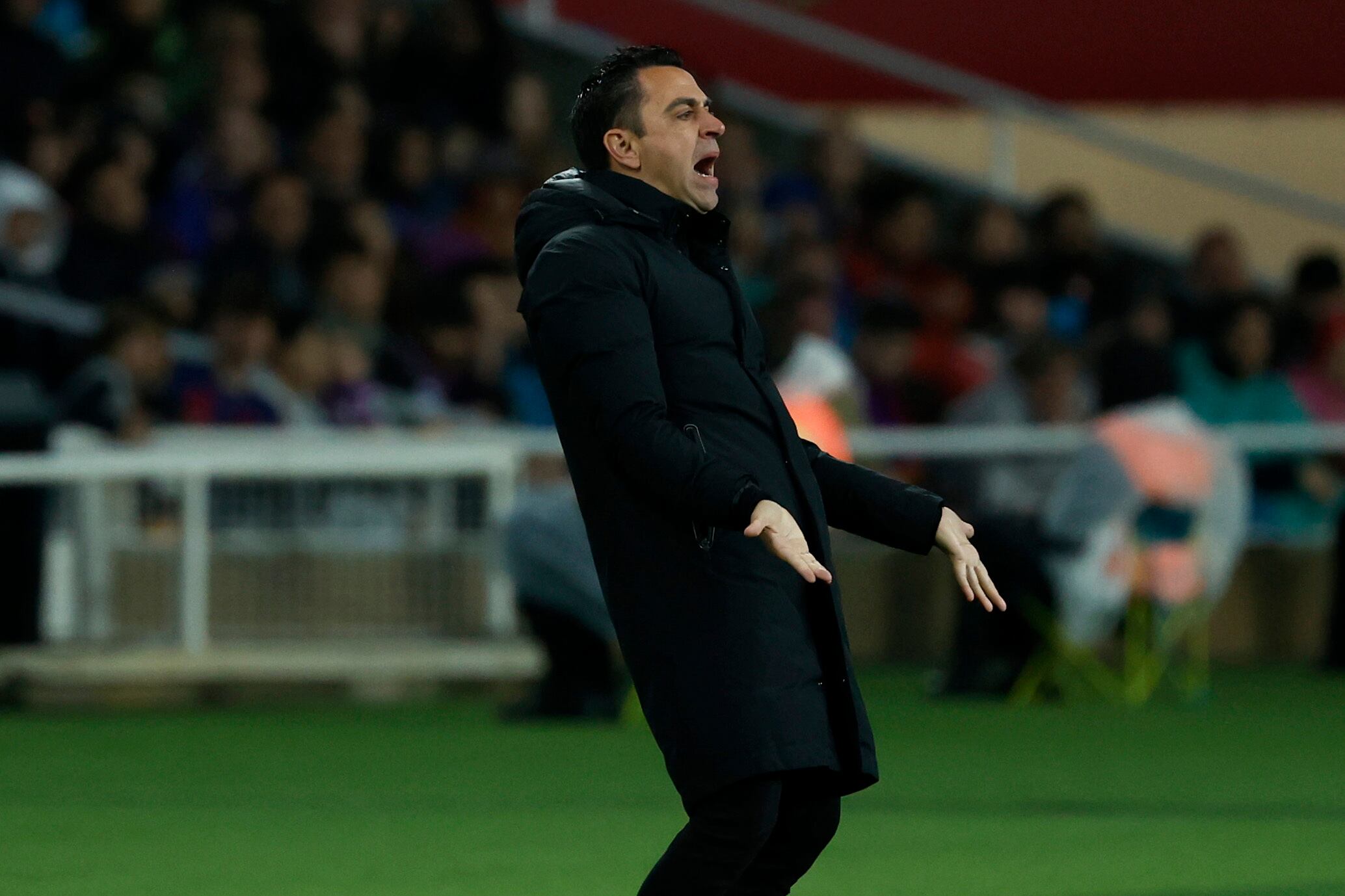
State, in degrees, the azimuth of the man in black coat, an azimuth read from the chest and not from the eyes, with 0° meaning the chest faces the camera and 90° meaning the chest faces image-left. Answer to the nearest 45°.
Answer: approximately 270°

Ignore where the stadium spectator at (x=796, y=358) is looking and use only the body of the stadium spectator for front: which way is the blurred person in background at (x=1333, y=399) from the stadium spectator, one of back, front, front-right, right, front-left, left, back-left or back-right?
left

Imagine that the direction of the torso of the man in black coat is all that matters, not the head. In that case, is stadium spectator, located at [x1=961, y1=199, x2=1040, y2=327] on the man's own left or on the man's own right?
on the man's own left

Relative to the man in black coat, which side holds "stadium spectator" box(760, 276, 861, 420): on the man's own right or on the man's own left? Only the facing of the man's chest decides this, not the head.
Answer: on the man's own left

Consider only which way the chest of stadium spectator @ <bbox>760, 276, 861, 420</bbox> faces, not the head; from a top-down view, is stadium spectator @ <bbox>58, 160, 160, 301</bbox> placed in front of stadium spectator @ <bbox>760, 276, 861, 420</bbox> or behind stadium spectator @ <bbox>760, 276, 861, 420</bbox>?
behind
